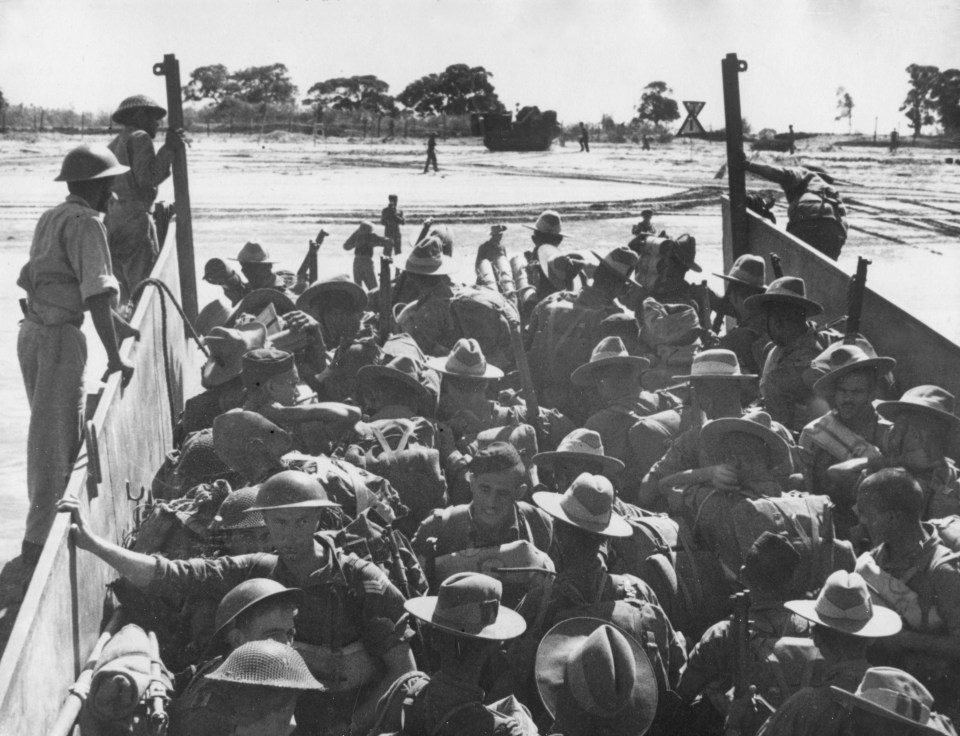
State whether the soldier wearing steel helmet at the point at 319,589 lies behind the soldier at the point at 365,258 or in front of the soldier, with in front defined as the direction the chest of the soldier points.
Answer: behind

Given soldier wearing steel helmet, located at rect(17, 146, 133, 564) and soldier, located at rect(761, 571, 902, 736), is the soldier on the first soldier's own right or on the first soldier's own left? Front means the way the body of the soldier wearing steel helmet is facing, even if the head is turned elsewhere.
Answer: on the first soldier's own right

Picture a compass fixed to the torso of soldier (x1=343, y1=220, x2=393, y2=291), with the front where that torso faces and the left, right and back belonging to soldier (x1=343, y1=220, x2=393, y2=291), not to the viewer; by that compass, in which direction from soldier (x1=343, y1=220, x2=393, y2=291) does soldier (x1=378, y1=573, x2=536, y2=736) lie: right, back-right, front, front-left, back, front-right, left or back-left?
back

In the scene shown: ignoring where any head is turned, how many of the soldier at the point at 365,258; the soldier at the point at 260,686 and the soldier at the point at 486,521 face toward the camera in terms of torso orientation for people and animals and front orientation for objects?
1

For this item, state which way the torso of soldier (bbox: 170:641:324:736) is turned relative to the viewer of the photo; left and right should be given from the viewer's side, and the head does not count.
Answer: facing away from the viewer and to the right of the viewer

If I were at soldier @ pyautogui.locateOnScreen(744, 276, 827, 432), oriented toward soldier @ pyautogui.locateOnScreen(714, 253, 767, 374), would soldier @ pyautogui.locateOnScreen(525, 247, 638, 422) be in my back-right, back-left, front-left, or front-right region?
front-left

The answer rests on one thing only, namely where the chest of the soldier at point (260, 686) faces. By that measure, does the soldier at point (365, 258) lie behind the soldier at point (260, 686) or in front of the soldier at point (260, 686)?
in front

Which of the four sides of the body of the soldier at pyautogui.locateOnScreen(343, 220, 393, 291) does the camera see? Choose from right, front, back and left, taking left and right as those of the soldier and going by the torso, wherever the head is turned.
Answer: back

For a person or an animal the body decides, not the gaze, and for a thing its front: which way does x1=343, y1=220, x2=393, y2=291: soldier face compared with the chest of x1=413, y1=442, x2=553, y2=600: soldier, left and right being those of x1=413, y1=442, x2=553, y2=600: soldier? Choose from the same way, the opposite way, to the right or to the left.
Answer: the opposite way

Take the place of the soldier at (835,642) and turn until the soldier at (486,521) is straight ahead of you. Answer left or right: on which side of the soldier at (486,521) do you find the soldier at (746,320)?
right

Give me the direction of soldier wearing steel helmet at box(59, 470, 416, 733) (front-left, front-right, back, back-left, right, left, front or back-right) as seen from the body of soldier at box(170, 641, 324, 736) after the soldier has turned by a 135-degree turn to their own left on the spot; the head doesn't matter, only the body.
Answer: right

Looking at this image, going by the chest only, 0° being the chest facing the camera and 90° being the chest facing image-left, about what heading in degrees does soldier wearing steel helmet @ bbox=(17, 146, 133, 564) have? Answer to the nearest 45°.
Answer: approximately 225°

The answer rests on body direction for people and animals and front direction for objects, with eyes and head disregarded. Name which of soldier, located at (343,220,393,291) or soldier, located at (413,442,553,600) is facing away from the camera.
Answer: soldier, located at (343,220,393,291)

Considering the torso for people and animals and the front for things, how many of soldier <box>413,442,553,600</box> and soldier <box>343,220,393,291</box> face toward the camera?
1
